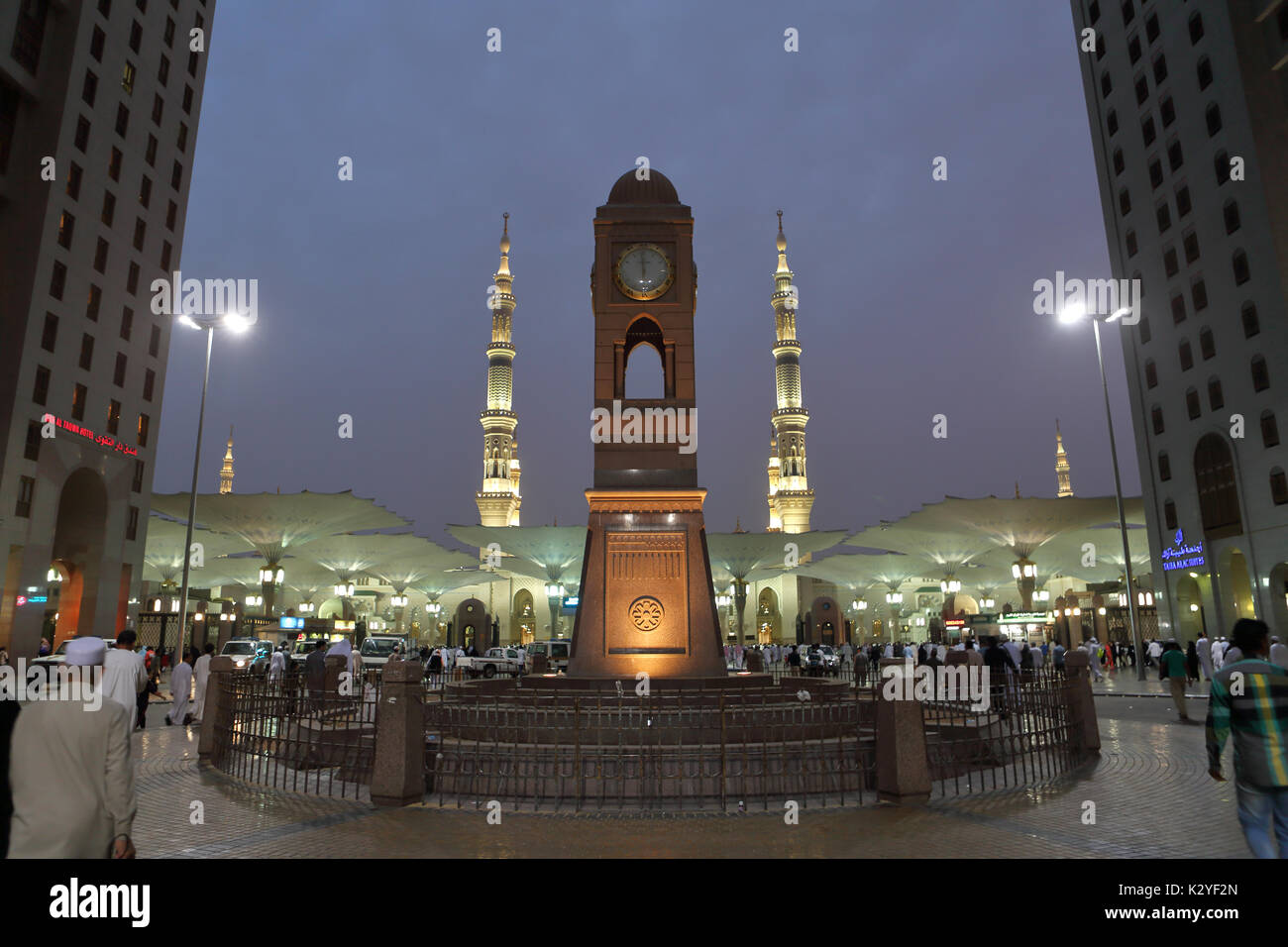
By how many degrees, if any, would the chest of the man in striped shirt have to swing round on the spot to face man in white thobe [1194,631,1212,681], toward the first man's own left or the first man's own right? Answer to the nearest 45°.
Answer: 0° — they already face them

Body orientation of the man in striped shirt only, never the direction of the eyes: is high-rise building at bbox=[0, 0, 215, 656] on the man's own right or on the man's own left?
on the man's own left
